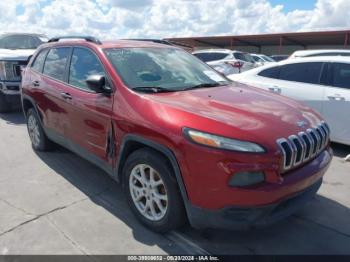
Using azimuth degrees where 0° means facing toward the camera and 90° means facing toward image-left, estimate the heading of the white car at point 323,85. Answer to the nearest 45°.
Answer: approximately 315°

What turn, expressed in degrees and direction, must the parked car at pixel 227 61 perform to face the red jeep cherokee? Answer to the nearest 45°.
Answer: approximately 135° to its left

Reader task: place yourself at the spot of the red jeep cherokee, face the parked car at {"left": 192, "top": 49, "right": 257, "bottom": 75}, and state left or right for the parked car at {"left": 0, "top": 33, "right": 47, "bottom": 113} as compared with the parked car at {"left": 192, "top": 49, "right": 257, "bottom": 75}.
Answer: left

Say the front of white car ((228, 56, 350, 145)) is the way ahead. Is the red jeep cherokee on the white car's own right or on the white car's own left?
on the white car's own right

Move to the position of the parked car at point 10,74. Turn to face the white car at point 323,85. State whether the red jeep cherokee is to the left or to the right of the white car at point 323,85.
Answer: right

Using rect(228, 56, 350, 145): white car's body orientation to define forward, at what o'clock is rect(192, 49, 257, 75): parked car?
The parked car is roughly at 7 o'clock from the white car.

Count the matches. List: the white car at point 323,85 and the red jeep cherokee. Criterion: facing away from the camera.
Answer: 0

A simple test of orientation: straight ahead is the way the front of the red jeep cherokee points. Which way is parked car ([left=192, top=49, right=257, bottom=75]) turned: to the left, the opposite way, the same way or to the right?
the opposite way

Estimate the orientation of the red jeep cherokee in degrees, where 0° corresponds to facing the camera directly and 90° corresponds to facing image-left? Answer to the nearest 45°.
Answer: approximately 315°

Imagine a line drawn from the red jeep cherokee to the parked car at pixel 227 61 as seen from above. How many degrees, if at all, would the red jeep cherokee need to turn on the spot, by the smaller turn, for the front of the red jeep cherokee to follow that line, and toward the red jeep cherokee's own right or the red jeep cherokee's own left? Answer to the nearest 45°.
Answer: approximately 135° to the red jeep cherokee's own left

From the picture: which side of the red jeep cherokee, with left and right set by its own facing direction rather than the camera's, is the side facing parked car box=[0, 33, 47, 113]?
back

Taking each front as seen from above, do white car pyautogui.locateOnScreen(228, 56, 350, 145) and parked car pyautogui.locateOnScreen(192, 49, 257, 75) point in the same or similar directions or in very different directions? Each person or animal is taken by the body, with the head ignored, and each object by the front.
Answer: very different directions
